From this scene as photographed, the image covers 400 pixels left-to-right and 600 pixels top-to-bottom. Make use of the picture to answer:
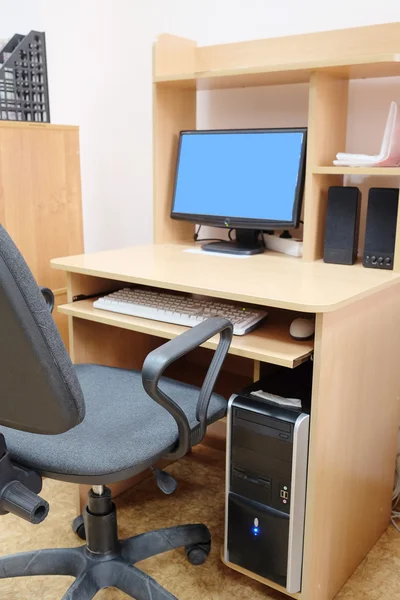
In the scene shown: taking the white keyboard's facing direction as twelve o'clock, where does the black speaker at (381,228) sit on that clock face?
The black speaker is roughly at 7 o'clock from the white keyboard.

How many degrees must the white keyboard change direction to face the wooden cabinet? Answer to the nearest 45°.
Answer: approximately 90° to its right

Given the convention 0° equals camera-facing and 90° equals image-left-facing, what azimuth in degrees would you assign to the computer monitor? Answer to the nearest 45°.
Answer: approximately 45°

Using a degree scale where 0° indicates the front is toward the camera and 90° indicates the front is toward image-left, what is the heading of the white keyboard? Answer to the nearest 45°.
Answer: approximately 45°

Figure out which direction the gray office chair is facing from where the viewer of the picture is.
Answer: facing away from the viewer and to the right of the viewer

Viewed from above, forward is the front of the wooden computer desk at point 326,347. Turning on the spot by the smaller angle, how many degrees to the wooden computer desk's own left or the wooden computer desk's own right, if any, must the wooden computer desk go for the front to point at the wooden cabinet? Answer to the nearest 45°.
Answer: approximately 90° to the wooden computer desk's own right

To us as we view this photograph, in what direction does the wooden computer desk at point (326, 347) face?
facing the viewer and to the left of the viewer

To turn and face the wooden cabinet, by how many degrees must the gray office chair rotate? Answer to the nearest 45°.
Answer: approximately 45° to its left

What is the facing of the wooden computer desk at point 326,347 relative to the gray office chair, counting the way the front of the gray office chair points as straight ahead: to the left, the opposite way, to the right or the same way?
the opposite way
